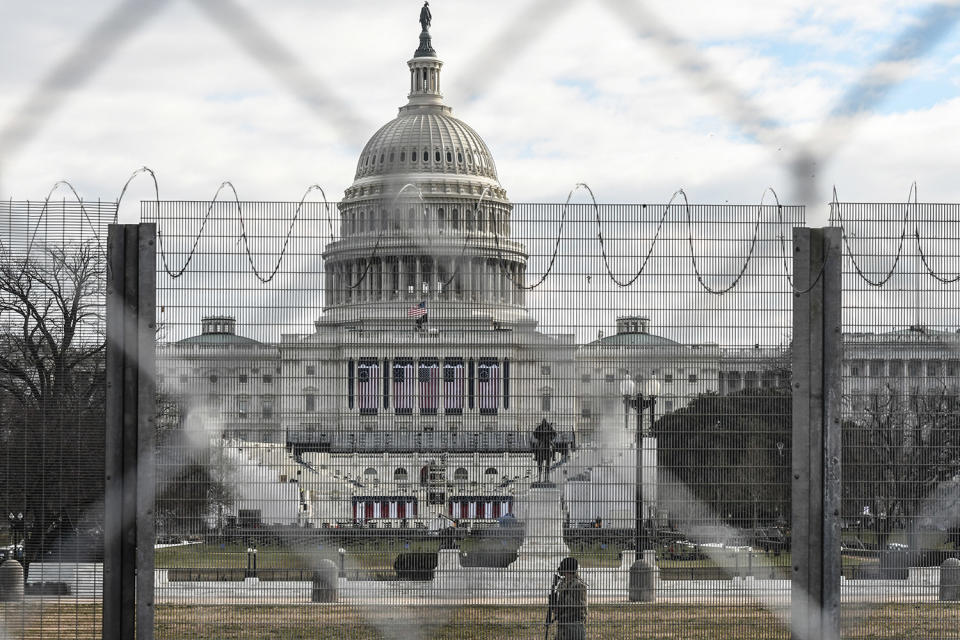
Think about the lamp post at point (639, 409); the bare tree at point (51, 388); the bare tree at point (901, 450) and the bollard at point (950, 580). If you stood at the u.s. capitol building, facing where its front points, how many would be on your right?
1

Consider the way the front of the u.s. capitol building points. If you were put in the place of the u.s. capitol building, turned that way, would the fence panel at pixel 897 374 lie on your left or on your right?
on your left

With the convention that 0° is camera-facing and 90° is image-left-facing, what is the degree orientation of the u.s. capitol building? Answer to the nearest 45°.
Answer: approximately 0°
